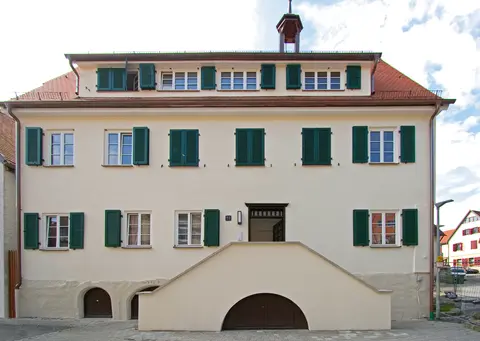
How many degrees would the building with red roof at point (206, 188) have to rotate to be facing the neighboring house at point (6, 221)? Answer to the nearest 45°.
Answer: approximately 90° to its right

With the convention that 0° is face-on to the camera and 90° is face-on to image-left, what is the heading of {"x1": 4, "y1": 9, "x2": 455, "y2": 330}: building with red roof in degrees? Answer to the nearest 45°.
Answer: approximately 0°
